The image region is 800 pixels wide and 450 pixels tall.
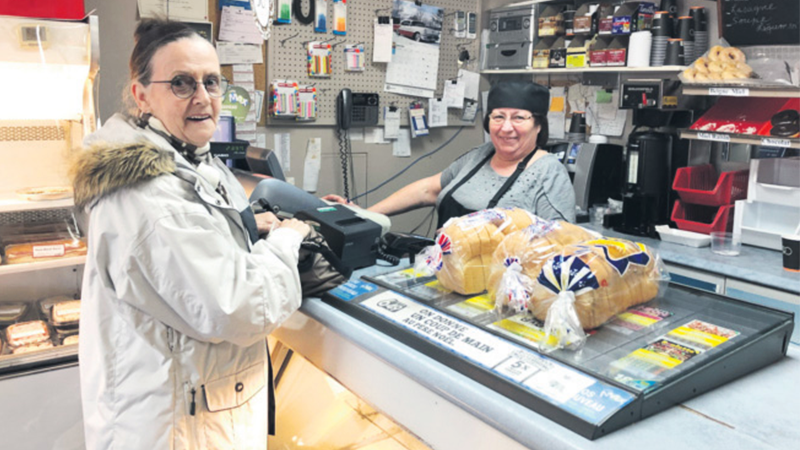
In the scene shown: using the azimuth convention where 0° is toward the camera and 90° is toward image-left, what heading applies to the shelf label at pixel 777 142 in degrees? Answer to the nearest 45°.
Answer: approximately 0°

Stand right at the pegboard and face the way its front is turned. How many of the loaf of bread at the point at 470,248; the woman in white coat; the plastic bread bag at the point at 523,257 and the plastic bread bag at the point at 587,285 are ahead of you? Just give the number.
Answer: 4

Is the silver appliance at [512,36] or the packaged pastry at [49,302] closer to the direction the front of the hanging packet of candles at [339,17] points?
the packaged pastry

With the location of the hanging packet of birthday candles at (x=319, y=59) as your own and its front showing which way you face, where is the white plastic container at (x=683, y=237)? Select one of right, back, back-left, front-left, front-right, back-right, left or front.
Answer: front-left

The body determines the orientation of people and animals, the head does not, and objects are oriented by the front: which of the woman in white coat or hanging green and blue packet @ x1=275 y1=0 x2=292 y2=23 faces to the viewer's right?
the woman in white coat

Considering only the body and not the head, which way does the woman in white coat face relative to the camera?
to the viewer's right

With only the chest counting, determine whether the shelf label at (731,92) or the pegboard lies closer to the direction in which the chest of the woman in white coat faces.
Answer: the shelf label

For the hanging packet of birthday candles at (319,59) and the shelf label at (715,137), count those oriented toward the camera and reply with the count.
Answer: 2
